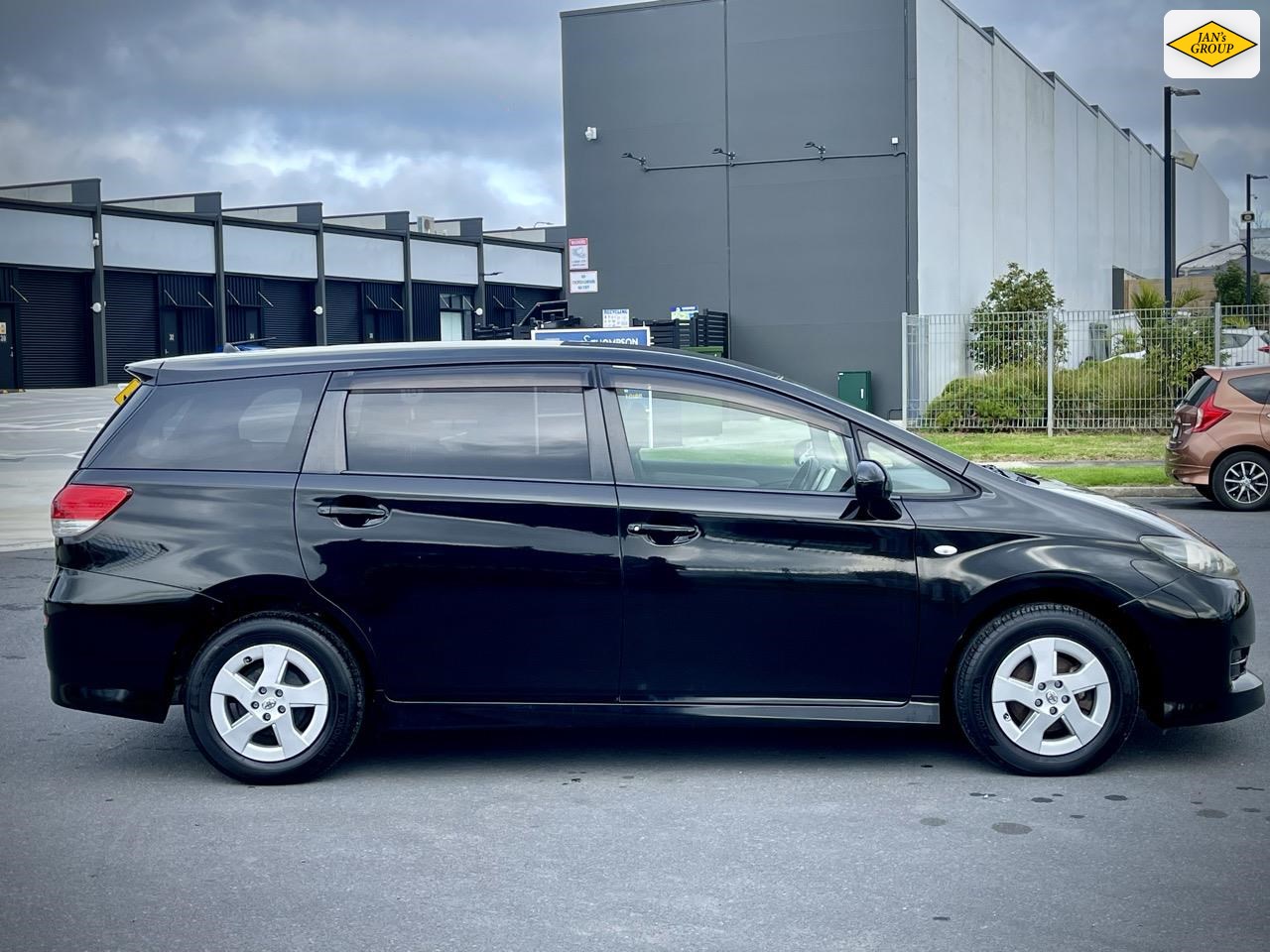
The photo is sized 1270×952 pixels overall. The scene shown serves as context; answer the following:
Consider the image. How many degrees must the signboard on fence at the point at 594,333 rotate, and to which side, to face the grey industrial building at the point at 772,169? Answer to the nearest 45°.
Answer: approximately 180°

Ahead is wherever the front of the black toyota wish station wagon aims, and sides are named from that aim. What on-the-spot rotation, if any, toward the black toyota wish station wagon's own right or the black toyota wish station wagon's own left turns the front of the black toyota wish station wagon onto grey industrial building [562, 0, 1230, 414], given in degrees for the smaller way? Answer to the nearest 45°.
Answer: approximately 90° to the black toyota wish station wagon's own left

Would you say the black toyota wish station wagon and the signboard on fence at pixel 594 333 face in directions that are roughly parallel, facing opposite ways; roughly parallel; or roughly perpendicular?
roughly perpendicular

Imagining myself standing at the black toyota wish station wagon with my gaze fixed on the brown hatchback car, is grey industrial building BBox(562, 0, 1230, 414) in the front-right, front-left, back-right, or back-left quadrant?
front-left

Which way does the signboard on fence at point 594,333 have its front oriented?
toward the camera

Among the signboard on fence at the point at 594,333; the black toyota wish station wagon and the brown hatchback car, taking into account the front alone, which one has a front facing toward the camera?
the signboard on fence

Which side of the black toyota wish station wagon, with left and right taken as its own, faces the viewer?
right

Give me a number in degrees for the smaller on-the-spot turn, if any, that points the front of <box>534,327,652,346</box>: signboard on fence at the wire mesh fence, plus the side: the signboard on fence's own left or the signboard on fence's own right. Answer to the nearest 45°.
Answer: approximately 135° to the signboard on fence's own left

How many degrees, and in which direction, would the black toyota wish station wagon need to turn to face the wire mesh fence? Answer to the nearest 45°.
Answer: approximately 90° to its left

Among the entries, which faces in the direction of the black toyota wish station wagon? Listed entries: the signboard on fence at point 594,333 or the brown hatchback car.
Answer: the signboard on fence

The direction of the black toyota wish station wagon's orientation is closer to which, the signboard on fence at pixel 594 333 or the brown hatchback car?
the brown hatchback car

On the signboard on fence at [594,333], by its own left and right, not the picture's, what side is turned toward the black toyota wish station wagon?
front

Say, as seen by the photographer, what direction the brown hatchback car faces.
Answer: facing to the right of the viewer
